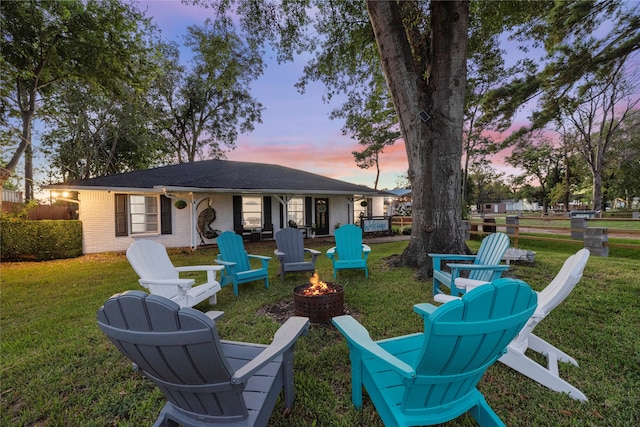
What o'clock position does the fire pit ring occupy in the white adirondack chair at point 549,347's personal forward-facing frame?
The fire pit ring is roughly at 12 o'clock from the white adirondack chair.

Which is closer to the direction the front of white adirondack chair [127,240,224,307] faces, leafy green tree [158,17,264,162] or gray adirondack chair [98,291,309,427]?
the gray adirondack chair

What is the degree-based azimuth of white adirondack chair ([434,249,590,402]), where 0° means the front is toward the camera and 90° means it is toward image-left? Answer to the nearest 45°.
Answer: approximately 90°

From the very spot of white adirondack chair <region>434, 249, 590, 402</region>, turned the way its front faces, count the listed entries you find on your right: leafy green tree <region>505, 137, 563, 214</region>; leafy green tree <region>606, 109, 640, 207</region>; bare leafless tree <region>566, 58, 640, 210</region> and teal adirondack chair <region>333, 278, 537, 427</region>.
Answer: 3

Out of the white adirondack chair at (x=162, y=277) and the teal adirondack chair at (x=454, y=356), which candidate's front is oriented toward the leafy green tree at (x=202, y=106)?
the teal adirondack chair

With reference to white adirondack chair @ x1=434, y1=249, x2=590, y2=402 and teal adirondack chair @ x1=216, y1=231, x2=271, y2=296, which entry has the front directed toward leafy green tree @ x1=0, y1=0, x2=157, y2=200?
the white adirondack chair

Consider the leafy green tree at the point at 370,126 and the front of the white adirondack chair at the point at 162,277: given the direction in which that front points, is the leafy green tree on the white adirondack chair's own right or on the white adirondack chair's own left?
on the white adirondack chair's own left
